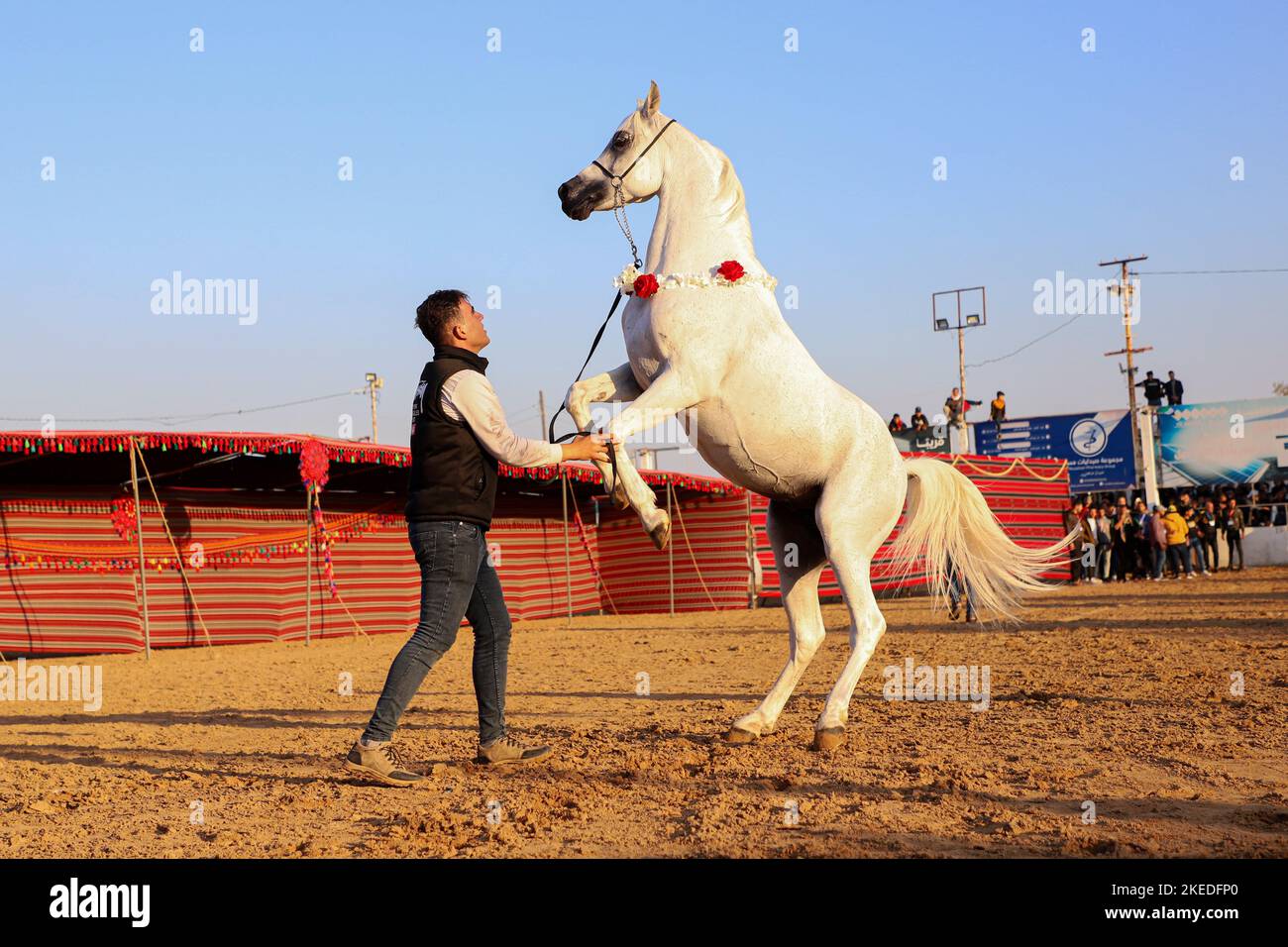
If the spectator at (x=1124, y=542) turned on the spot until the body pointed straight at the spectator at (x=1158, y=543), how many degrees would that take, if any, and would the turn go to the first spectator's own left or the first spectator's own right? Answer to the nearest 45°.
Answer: approximately 45° to the first spectator's own left

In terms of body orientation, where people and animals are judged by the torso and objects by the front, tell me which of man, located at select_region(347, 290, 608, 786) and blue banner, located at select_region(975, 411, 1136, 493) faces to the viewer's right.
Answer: the man

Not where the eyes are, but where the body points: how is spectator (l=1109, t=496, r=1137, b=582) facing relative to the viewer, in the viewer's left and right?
facing the viewer

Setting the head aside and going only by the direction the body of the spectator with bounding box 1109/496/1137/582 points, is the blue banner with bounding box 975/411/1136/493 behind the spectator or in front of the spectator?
behind

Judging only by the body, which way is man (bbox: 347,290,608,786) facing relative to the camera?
to the viewer's right

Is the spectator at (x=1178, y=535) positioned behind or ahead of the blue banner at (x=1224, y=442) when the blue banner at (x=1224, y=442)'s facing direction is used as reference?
ahead

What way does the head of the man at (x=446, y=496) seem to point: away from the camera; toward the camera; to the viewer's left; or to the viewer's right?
to the viewer's right

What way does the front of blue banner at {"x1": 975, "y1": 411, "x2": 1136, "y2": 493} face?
toward the camera

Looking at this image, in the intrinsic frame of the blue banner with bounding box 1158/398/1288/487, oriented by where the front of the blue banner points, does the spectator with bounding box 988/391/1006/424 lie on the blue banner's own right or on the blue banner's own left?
on the blue banner's own right

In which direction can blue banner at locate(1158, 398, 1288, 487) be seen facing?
toward the camera

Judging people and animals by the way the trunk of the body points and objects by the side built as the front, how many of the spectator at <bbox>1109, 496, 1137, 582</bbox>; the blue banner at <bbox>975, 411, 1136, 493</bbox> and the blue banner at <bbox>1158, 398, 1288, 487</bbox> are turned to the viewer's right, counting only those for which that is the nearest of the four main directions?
0
